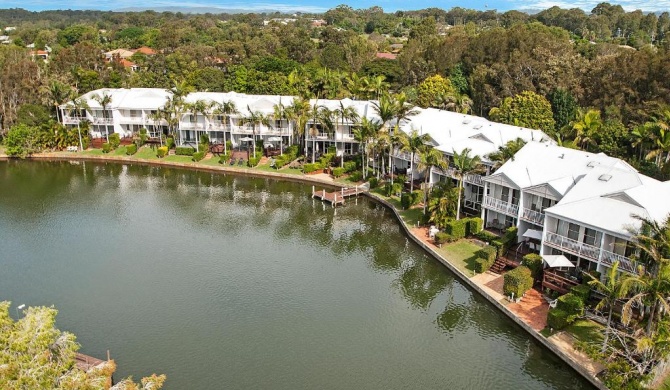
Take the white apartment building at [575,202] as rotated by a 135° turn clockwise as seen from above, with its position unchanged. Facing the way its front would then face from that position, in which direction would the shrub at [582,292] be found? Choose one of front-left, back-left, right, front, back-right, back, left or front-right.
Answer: back

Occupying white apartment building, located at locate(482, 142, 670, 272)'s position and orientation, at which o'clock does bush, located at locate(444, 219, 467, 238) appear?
The bush is roughly at 2 o'clock from the white apartment building.

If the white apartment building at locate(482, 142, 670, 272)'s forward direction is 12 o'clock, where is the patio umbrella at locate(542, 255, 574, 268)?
The patio umbrella is roughly at 11 o'clock from the white apartment building.

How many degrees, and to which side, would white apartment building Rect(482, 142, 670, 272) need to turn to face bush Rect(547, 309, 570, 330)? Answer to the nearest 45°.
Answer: approximately 45° to its left

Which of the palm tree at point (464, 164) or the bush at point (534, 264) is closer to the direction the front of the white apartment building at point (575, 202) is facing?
the bush

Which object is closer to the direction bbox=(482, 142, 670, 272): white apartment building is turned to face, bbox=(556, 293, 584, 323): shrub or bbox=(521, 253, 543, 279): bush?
the bush

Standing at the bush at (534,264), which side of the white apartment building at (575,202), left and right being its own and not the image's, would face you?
front

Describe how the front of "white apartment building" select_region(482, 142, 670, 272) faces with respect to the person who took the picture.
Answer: facing the viewer and to the left of the viewer

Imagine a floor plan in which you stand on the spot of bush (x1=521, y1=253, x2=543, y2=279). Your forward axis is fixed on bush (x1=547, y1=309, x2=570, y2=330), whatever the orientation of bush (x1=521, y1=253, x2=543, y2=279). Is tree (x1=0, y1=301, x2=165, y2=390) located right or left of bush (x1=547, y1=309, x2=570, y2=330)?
right

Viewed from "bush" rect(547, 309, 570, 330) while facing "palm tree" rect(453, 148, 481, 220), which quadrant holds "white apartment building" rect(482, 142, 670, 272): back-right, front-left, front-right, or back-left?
front-right

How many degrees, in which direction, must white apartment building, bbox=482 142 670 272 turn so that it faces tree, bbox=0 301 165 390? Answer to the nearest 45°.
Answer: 0° — it already faces it

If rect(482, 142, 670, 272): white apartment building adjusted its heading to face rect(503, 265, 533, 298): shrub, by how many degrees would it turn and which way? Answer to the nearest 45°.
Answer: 0° — it already faces it

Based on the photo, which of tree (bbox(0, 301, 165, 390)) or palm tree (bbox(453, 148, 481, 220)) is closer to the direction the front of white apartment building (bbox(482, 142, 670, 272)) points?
the tree

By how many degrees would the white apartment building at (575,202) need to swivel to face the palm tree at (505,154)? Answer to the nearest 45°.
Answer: approximately 90° to its right
